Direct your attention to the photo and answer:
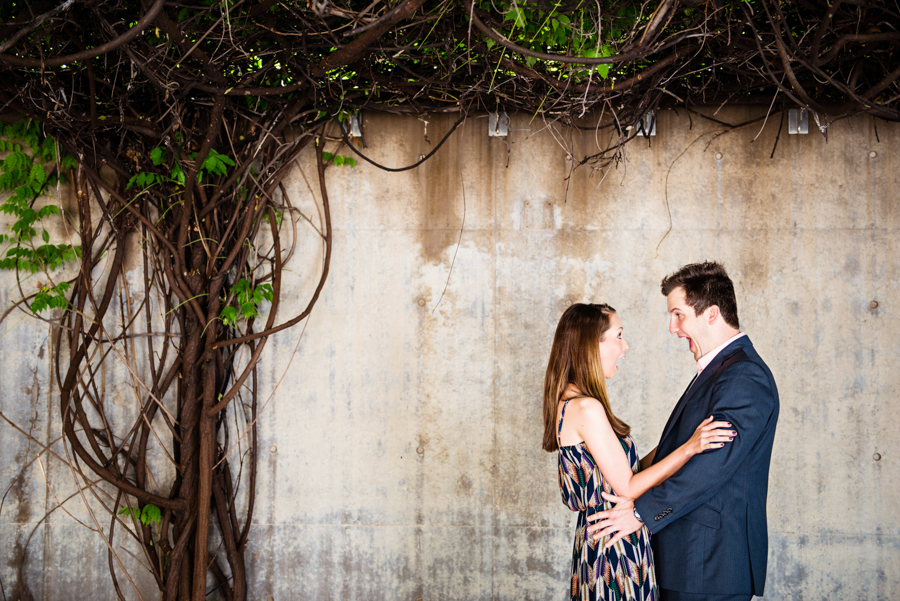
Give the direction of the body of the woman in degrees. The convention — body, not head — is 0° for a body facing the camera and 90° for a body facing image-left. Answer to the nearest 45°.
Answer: approximately 270°

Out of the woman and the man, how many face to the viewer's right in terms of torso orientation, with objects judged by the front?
1

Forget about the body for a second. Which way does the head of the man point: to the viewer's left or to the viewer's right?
to the viewer's left

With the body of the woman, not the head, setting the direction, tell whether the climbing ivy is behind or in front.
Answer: behind

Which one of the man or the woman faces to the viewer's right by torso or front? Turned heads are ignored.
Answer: the woman

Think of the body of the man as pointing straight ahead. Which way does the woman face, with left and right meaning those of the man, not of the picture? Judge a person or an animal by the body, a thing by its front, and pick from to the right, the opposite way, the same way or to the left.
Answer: the opposite way

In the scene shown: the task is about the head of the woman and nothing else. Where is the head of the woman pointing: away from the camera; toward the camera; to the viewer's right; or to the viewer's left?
to the viewer's right

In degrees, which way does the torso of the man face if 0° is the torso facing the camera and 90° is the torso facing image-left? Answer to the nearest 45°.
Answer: approximately 90°
